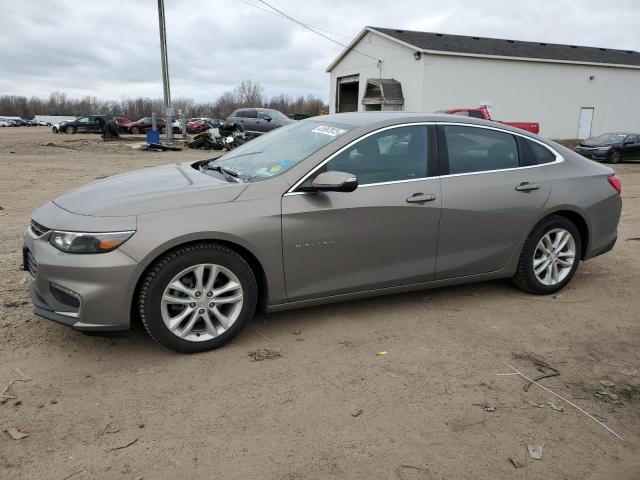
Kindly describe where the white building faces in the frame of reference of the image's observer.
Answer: facing the viewer and to the left of the viewer

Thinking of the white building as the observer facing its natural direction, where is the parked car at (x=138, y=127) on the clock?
The parked car is roughly at 2 o'clock from the white building.

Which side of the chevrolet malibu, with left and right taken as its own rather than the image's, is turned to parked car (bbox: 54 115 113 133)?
right

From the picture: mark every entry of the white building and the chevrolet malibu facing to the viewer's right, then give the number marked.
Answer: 0

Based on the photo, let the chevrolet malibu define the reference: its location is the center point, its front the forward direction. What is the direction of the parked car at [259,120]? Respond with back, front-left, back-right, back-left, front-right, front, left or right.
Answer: back-right

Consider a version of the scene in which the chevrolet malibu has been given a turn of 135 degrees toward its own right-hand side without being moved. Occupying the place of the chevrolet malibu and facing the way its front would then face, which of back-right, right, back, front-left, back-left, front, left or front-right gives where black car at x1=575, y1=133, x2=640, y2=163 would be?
front-right

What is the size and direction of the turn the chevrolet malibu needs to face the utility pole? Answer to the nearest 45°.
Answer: approximately 135° to its right

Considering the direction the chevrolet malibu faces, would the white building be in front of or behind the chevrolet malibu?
behind

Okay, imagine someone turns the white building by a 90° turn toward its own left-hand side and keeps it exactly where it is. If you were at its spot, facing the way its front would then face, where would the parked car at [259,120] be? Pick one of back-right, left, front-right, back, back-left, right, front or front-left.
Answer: right

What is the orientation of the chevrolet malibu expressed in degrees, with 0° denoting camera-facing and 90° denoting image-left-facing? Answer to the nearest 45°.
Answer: approximately 45°

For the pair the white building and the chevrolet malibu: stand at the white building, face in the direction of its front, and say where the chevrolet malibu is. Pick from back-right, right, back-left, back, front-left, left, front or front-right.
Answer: front-left

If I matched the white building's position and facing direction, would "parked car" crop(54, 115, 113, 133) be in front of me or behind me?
in front
